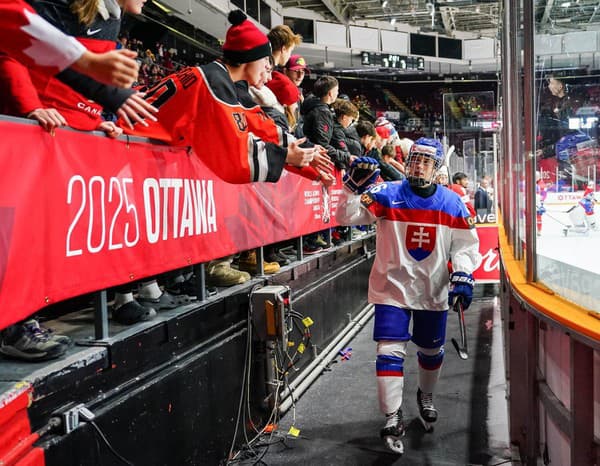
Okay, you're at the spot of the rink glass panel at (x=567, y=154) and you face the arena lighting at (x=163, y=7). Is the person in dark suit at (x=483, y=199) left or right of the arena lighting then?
right

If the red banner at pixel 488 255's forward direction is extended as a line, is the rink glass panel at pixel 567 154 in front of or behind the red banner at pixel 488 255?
in front

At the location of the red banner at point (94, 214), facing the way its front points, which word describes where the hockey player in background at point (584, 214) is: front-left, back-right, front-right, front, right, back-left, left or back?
front-left

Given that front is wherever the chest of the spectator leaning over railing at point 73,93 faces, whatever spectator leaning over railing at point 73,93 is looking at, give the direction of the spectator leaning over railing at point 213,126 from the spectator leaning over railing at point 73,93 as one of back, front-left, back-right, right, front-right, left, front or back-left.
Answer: left

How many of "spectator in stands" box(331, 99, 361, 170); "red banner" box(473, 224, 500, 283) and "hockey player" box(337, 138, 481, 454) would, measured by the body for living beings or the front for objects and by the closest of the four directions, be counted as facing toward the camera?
2

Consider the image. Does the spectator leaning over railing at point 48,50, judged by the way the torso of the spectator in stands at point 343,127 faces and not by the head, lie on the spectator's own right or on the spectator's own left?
on the spectator's own right

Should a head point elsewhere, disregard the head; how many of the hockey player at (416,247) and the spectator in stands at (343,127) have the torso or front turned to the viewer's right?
1

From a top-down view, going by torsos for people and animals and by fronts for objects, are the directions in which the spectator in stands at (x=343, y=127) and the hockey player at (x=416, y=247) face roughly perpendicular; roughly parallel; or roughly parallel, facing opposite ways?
roughly perpendicular

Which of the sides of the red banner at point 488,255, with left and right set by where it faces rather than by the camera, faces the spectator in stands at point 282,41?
front

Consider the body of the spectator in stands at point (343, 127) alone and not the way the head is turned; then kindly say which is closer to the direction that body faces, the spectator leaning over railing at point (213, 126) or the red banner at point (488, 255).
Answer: the red banner

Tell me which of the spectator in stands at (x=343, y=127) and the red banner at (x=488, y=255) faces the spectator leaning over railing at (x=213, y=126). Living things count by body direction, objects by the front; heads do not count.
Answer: the red banner

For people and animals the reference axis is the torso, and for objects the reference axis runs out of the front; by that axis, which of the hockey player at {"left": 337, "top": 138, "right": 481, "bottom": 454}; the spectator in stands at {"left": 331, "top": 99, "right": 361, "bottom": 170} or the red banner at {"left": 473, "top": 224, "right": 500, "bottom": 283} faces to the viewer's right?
the spectator in stands

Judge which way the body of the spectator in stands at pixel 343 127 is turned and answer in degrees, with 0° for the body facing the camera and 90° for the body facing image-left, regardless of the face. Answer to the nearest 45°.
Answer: approximately 270°

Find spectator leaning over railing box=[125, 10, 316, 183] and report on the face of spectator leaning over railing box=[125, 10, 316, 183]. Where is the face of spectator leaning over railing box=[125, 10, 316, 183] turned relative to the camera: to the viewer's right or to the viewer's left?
to the viewer's right
